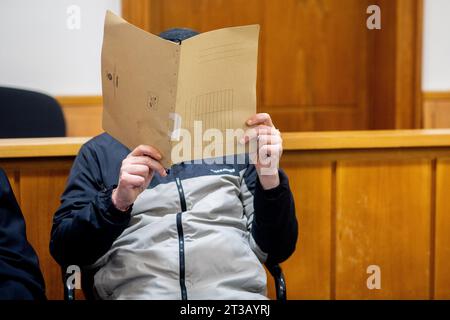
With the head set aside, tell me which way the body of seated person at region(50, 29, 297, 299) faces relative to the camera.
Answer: toward the camera

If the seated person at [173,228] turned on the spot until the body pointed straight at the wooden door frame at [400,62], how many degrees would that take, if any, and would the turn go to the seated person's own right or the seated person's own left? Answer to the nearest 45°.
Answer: approximately 135° to the seated person's own left

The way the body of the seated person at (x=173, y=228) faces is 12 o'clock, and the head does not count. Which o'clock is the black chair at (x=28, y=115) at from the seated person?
The black chair is roughly at 5 o'clock from the seated person.

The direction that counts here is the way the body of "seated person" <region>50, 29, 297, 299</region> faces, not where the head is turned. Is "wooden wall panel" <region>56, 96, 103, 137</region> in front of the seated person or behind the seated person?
behind

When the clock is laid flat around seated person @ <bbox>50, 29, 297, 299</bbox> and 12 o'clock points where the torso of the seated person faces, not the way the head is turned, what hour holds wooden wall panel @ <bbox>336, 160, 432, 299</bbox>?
The wooden wall panel is roughly at 8 o'clock from the seated person.

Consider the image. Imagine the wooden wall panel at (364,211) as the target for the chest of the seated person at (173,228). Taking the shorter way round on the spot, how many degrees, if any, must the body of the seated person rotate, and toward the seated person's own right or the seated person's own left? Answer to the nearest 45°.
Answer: approximately 135° to the seated person's own left

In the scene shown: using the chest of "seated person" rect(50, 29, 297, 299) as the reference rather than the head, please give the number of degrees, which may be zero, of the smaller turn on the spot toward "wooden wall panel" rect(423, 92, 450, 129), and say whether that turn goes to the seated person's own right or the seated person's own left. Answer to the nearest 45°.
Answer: approximately 135° to the seated person's own left
